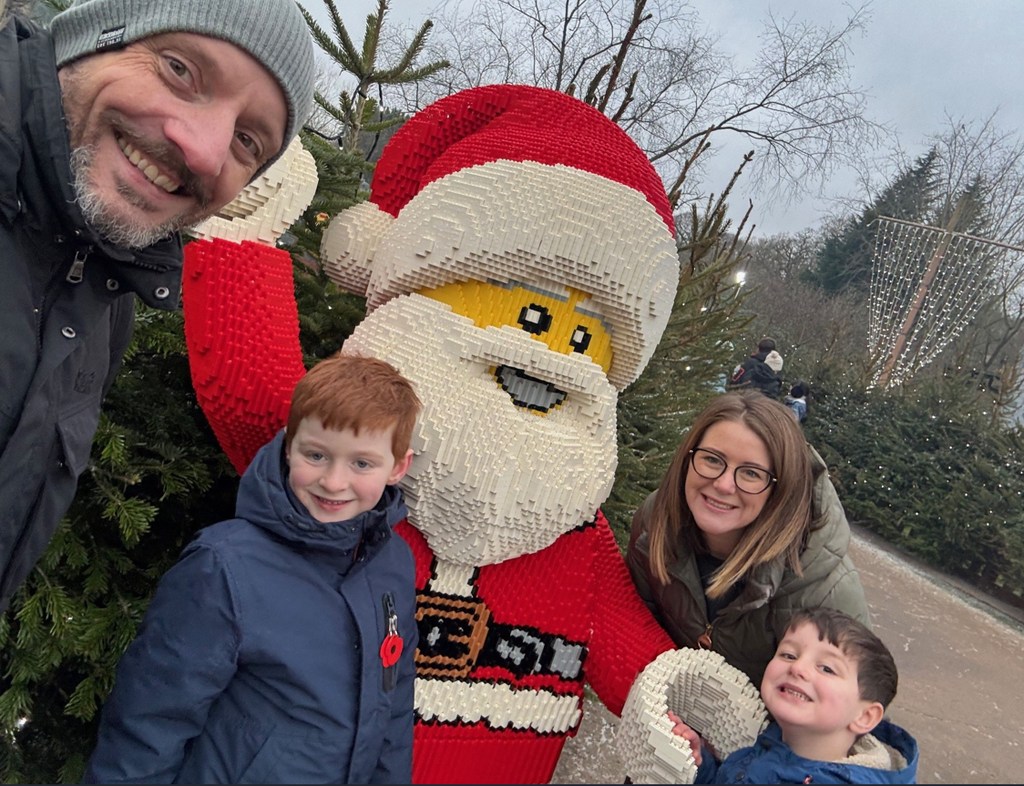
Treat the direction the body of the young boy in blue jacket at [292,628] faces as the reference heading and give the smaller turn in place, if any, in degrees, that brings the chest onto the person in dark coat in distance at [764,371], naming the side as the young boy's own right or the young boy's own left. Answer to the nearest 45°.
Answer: approximately 90° to the young boy's own left

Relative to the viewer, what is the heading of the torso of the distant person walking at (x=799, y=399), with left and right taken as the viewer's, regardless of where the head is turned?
facing away from the viewer

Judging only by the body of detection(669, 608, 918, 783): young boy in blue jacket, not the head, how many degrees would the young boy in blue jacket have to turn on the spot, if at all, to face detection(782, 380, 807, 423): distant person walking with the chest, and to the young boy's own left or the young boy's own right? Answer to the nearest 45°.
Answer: approximately 135° to the young boy's own right

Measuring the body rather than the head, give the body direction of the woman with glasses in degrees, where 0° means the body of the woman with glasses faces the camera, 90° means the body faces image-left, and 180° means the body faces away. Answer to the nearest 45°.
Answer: approximately 45°

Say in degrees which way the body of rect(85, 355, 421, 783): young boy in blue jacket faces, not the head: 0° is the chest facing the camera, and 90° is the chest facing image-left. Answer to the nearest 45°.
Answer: approximately 315°

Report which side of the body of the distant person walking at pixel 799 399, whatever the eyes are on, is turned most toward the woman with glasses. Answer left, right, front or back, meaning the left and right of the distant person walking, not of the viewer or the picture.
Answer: back

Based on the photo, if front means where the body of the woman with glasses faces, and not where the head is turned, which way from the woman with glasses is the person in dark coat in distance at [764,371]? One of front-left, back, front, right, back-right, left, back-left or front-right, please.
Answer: back-right

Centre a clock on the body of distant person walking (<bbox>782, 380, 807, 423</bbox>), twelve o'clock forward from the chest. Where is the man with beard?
The man with beard is roughly at 6 o'clock from the distant person walking.
